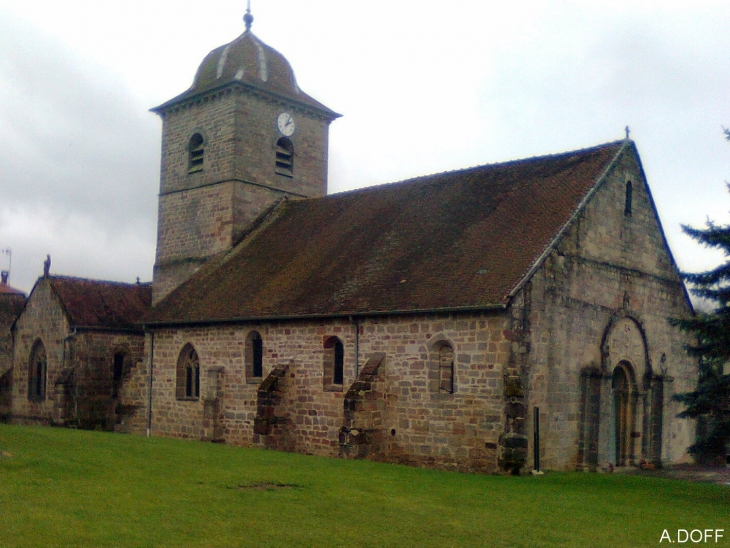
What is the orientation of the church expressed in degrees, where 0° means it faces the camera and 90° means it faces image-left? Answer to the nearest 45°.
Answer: approximately 315°

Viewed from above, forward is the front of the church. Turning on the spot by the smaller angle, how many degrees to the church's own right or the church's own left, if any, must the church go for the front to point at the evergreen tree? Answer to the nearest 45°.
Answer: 0° — it already faces it
